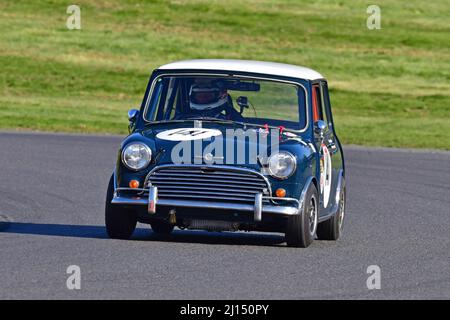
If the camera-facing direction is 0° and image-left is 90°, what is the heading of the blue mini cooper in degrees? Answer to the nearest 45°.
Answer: approximately 0°
